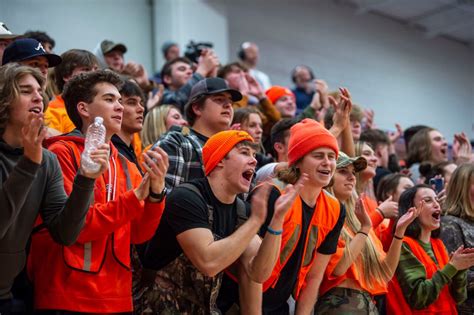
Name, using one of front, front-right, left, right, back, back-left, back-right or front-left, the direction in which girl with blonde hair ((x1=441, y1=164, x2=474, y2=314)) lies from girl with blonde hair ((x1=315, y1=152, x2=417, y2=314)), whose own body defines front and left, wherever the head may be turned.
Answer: left

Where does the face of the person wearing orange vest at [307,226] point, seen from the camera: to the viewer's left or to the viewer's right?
to the viewer's right

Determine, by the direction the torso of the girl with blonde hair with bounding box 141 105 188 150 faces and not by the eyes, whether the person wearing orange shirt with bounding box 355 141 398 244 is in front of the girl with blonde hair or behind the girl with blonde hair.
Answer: in front

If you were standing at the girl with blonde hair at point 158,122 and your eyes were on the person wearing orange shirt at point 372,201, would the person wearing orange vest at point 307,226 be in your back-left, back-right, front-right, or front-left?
front-right

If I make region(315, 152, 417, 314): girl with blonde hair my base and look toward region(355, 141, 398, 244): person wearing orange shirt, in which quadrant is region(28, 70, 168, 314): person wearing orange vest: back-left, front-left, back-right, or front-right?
back-left

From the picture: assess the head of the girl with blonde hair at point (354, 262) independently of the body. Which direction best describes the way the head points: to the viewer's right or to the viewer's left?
to the viewer's right

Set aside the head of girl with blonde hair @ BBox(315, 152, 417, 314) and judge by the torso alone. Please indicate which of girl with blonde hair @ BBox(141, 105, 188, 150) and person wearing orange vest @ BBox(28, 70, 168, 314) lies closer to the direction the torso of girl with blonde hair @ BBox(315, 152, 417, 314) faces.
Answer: the person wearing orange vest

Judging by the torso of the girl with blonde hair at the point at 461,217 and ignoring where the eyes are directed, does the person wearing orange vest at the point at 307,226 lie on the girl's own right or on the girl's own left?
on the girl's own right

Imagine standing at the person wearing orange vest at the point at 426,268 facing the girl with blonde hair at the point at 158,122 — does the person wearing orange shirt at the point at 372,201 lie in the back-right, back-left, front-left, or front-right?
front-right

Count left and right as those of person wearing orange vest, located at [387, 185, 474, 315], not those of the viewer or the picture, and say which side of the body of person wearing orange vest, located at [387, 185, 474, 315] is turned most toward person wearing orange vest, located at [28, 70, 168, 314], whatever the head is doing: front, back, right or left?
right

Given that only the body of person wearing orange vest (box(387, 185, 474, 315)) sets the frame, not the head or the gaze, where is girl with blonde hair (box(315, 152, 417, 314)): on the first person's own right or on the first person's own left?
on the first person's own right

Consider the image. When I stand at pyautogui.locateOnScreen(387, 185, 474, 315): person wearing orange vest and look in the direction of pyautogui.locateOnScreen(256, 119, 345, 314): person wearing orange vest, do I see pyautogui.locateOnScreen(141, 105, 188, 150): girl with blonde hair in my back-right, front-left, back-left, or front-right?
front-right

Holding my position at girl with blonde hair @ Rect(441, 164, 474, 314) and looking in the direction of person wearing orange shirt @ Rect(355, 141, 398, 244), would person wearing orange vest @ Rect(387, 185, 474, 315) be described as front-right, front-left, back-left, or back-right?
front-left

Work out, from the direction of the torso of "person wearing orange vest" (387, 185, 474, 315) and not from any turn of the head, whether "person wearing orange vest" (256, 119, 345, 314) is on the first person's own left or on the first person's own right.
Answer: on the first person's own right

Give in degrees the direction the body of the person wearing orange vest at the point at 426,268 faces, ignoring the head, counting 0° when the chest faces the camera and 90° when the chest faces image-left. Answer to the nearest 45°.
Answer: approximately 315°
